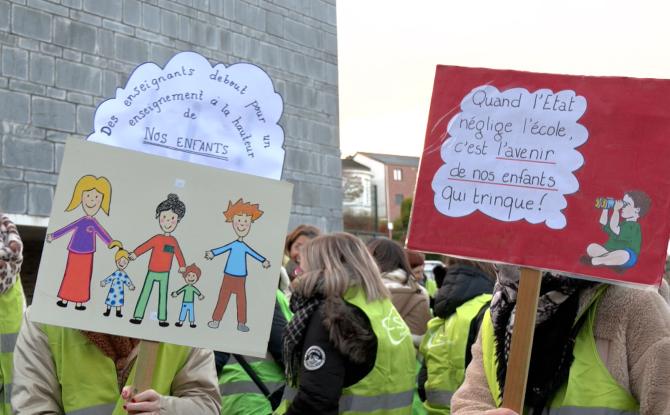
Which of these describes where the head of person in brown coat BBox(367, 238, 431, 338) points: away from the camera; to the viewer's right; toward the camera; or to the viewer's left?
away from the camera

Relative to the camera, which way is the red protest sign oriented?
toward the camera

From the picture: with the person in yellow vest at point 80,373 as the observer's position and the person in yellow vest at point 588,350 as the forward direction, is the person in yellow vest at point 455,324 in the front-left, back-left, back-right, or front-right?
front-left

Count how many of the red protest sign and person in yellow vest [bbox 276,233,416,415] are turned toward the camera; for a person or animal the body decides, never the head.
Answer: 1

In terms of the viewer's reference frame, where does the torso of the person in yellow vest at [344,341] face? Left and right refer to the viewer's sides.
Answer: facing away from the viewer and to the left of the viewer

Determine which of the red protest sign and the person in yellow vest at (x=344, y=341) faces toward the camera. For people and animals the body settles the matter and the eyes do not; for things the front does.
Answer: the red protest sign

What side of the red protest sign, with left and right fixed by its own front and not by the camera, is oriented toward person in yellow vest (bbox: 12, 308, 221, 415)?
right

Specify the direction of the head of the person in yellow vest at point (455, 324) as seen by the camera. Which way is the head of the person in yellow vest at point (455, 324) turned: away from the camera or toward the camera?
away from the camera
